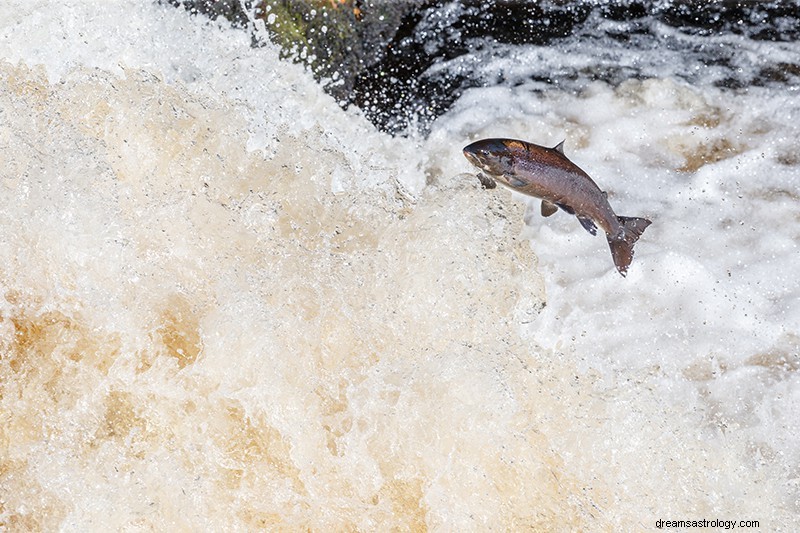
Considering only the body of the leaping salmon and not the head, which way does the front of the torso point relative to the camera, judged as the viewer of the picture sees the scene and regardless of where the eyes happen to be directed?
to the viewer's left

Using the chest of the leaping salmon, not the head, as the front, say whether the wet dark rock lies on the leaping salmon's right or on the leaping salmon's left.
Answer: on the leaping salmon's right
